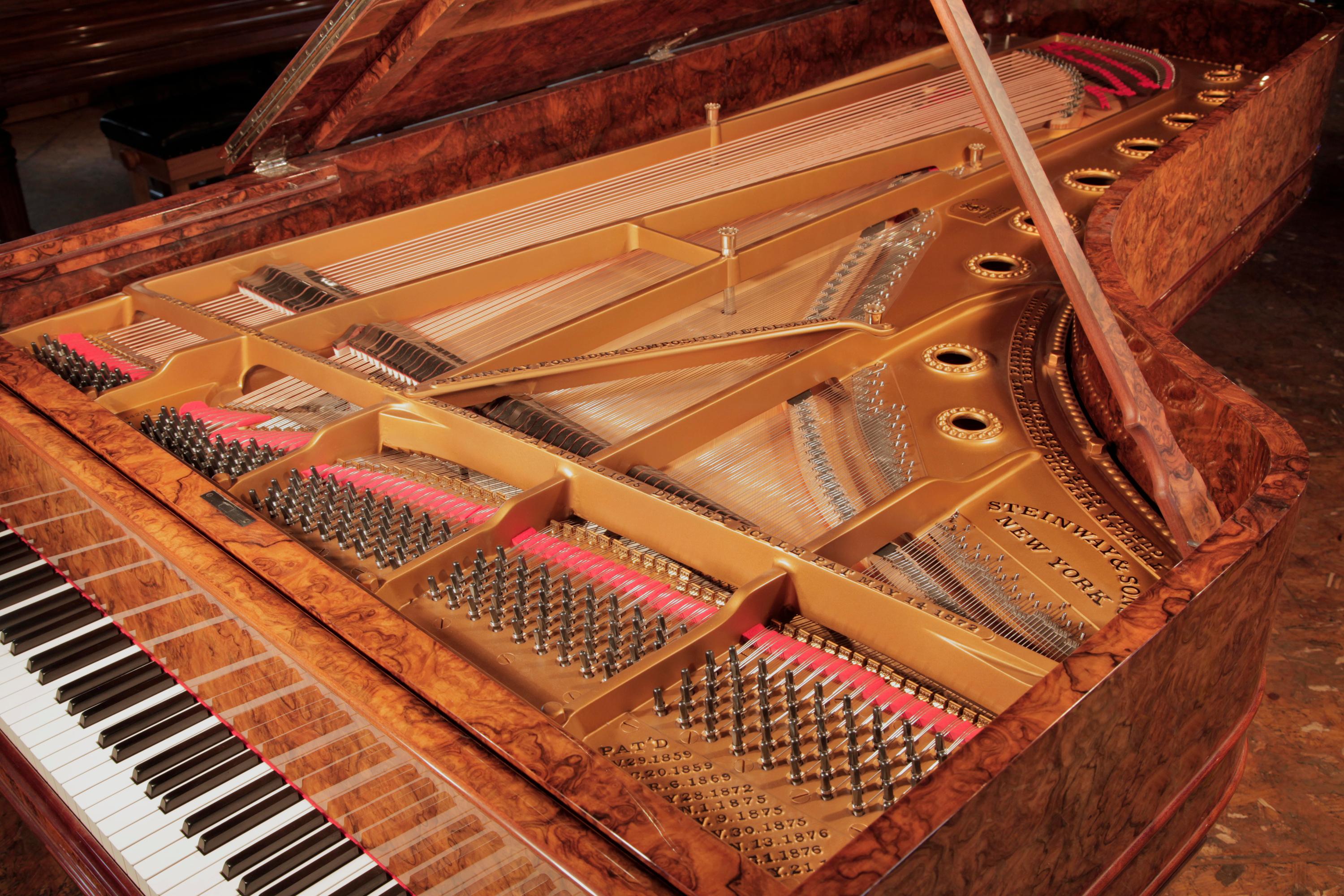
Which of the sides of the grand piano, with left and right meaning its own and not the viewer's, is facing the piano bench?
right

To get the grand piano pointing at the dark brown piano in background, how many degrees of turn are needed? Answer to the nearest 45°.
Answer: approximately 90° to its right

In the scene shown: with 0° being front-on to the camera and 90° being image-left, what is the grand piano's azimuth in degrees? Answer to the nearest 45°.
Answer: approximately 45°
